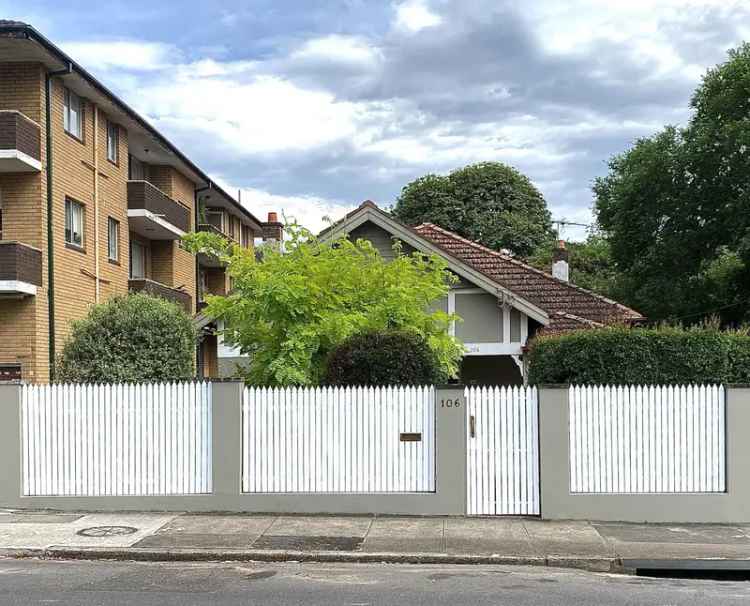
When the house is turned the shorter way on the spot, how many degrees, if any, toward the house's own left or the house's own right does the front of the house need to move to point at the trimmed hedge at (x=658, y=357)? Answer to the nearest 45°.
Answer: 0° — it already faces it

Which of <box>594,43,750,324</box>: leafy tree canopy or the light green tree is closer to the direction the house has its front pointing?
the light green tree

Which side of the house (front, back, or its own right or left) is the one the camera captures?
front

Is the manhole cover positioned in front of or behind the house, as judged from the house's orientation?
in front

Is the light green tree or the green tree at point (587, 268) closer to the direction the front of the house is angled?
the light green tree

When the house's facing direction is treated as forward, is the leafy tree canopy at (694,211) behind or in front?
behind

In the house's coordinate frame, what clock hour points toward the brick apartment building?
The brick apartment building is roughly at 3 o'clock from the house.

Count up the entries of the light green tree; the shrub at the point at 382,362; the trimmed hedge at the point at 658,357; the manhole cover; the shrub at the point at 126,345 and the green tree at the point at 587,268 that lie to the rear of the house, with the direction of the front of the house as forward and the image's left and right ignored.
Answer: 1

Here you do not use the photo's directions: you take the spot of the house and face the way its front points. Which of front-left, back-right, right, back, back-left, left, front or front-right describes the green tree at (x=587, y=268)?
back

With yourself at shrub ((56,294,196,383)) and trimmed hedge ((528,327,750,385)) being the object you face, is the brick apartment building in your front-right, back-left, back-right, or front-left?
back-left

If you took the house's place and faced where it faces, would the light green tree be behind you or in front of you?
in front
